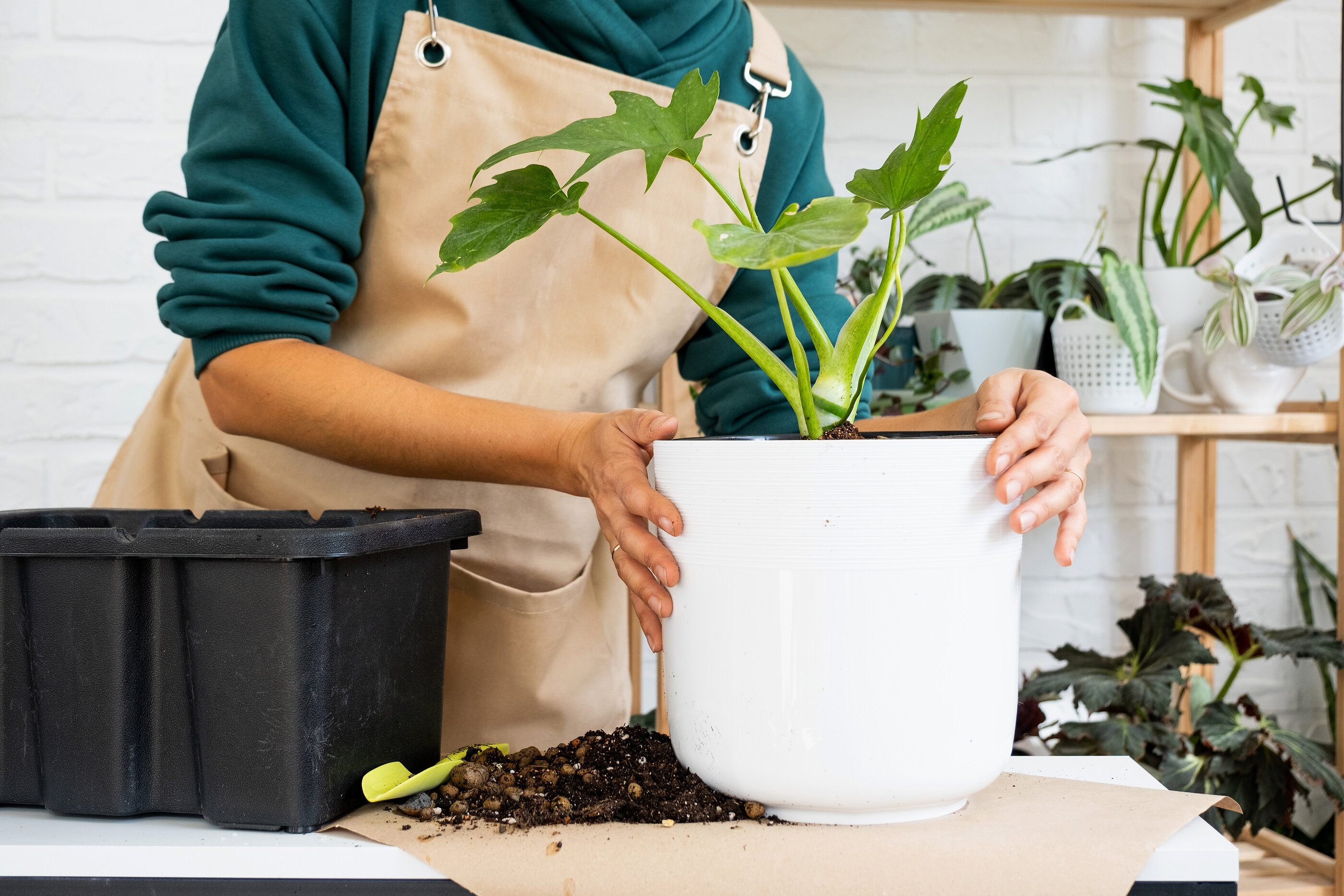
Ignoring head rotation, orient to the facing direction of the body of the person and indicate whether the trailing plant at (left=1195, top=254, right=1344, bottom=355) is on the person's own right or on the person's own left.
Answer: on the person's own left

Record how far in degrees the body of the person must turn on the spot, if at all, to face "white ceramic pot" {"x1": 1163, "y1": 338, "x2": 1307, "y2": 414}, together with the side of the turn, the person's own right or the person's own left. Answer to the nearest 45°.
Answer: approximately 90° to the person's own left

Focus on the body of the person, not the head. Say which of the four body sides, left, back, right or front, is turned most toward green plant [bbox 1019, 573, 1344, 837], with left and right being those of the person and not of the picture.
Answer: left

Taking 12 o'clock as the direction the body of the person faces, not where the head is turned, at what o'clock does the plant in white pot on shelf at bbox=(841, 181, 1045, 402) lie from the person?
The plant in white pot on shelf is roughly at 9 o'clock from the person.

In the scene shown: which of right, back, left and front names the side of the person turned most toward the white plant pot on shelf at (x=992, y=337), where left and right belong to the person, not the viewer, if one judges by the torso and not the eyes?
left

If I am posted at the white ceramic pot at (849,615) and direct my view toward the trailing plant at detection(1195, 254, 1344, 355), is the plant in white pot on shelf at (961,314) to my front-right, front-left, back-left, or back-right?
front-left

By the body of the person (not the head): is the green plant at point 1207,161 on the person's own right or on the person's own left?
on the person's own left
